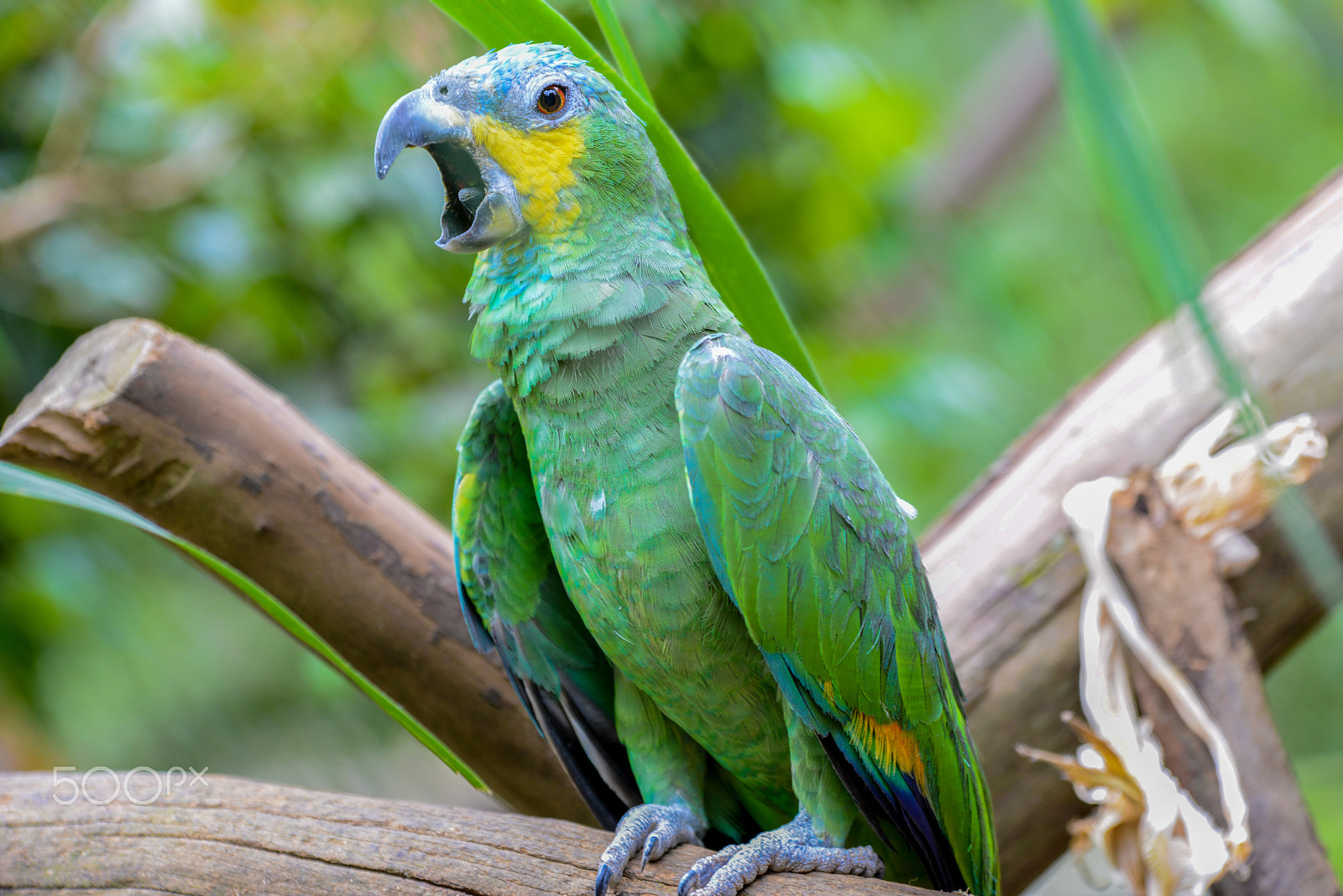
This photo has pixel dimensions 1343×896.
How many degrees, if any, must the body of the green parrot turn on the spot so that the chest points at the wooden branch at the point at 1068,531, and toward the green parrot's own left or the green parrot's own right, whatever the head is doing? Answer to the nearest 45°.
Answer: approximately 180°

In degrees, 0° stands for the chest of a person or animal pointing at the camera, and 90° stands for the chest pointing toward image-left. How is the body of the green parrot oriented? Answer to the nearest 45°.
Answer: approximately 45°
